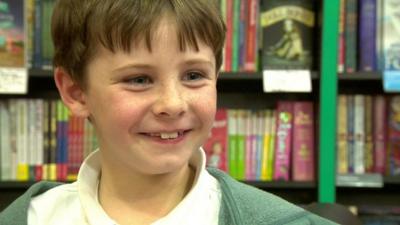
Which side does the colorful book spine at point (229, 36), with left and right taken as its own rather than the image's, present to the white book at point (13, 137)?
right

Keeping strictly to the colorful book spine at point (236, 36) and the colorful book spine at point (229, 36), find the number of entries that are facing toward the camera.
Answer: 2

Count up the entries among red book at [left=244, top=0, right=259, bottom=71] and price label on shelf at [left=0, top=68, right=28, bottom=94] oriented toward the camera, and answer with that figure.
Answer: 2

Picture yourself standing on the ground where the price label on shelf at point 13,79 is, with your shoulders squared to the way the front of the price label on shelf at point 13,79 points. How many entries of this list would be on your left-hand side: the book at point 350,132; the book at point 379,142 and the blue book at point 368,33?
3
